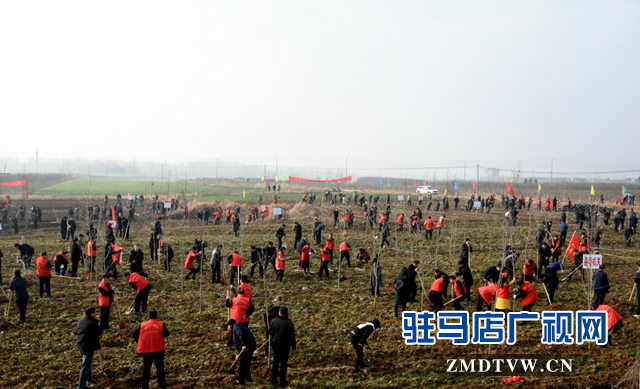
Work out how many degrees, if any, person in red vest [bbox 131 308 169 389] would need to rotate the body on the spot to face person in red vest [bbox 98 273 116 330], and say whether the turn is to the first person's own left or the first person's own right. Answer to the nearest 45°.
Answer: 0° — they already face them

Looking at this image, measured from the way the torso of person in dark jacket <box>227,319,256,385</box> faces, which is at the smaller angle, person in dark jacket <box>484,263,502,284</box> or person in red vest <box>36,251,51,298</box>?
the person in red vest

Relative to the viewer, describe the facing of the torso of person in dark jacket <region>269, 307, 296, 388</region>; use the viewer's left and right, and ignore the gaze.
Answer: facing away from the viewer

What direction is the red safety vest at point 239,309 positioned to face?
away from the camera

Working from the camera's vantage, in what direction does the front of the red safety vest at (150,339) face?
facing away from the viewer

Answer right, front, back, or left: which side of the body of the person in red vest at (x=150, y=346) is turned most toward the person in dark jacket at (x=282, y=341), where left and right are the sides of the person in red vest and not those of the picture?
right

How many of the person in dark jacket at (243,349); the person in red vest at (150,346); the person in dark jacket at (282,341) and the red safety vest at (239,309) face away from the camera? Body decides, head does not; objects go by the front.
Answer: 3
